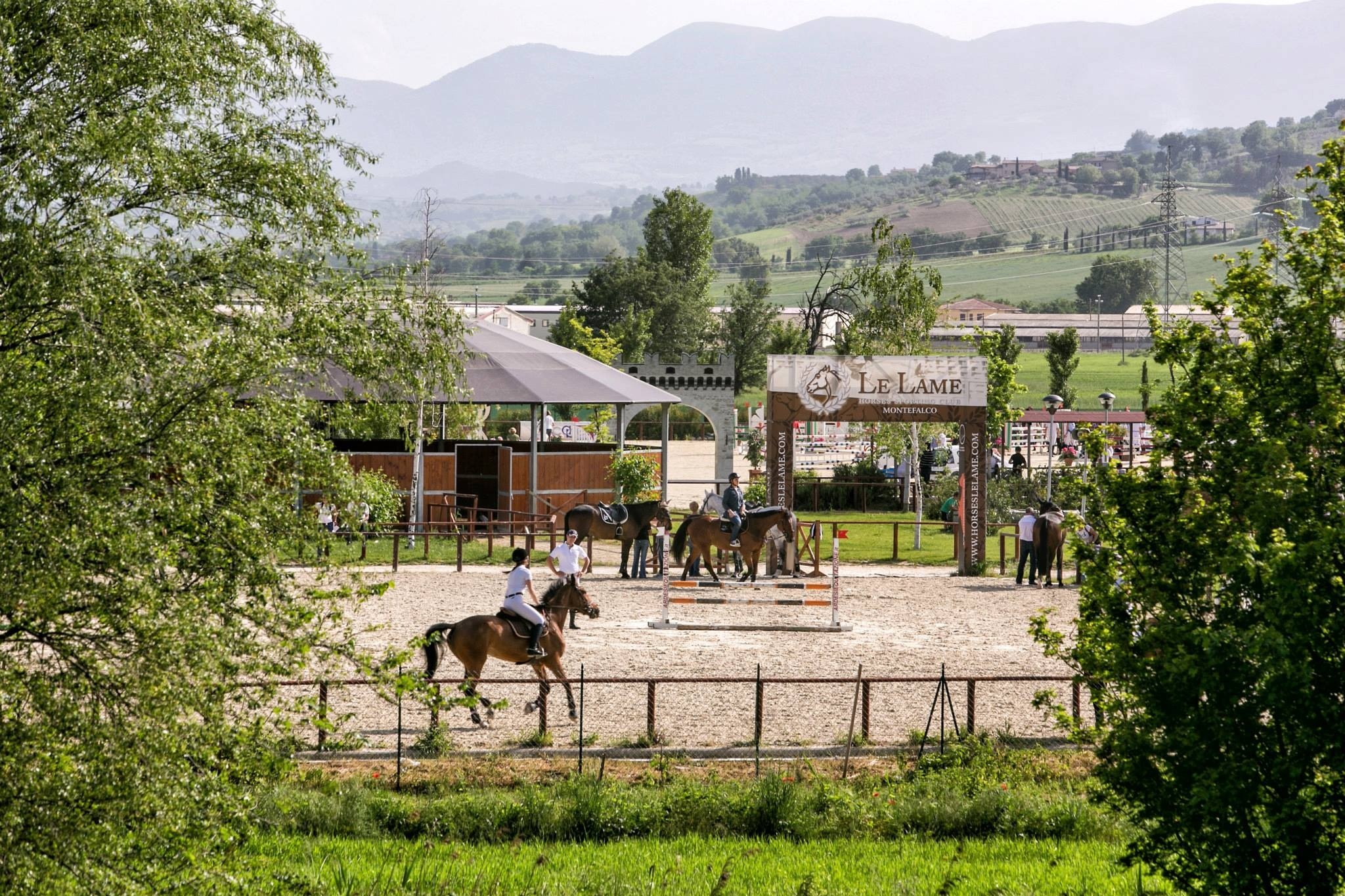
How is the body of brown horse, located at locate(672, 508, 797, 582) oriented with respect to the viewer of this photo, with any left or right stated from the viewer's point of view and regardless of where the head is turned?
facing to the right of the viewer

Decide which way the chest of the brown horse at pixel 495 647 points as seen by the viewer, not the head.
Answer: to the viewer's right

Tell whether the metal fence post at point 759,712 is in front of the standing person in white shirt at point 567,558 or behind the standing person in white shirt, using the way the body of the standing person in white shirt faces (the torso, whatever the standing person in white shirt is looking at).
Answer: in front

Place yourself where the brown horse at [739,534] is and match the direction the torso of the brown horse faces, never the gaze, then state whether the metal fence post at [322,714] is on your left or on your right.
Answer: on your right

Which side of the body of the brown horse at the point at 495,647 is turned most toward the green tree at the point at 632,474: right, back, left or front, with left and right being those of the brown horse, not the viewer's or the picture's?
left

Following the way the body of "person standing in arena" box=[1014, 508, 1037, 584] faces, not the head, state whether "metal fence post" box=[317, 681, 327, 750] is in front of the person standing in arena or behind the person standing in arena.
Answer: behind

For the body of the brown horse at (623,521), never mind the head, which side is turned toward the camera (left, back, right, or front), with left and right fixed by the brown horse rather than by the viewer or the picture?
right

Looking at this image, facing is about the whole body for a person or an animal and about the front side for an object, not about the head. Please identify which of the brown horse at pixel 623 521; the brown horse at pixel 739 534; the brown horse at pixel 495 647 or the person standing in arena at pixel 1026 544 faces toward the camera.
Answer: the person standing in arena
